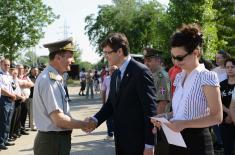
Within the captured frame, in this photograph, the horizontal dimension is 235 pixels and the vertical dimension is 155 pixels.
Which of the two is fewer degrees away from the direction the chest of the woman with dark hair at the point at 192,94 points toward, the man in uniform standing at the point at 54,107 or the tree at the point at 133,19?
the man in uniform standing

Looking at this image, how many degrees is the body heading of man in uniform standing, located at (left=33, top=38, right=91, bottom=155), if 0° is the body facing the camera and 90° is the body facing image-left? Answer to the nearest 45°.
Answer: approximately 270°

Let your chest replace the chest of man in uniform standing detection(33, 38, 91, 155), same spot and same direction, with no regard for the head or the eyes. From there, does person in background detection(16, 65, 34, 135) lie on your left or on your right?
on your left

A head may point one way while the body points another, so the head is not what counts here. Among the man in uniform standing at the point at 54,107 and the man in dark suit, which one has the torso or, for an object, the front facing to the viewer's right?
the man in uniform standing

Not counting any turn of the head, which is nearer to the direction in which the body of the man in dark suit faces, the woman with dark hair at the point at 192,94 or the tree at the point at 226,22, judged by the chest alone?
the woman with dark hair

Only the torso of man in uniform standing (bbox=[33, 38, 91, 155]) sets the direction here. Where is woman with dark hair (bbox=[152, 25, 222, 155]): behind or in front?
in front

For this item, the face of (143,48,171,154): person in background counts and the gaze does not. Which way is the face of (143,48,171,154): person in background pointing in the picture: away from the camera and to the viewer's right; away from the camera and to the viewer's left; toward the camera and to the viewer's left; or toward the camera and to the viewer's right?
toward the camera and to the viewer's left

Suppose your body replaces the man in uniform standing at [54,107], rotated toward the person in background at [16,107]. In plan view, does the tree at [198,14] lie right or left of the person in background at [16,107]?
right

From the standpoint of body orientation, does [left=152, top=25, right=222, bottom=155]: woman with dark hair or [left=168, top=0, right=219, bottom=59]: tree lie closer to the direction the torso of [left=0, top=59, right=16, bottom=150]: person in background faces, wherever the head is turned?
the woman with dark hair

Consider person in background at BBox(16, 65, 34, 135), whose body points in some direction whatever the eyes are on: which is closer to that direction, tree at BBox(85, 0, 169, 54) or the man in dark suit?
the man in dark suit

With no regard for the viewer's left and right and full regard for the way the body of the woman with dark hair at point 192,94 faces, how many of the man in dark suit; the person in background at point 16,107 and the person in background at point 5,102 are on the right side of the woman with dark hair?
3

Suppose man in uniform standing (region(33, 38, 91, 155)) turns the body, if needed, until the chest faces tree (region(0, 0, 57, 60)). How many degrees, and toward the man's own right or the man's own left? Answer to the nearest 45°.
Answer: approximately 90° to the man's own left

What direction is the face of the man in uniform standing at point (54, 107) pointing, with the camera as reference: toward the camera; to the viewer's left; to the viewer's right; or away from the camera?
to the viewer's right
